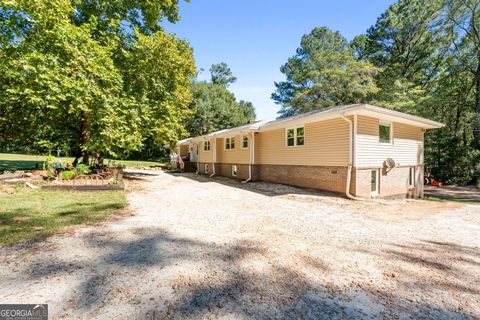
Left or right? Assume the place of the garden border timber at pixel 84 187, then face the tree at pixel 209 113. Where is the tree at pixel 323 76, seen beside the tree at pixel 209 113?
right

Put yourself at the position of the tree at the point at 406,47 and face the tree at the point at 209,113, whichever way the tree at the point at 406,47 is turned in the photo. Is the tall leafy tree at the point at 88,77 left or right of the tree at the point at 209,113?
left
